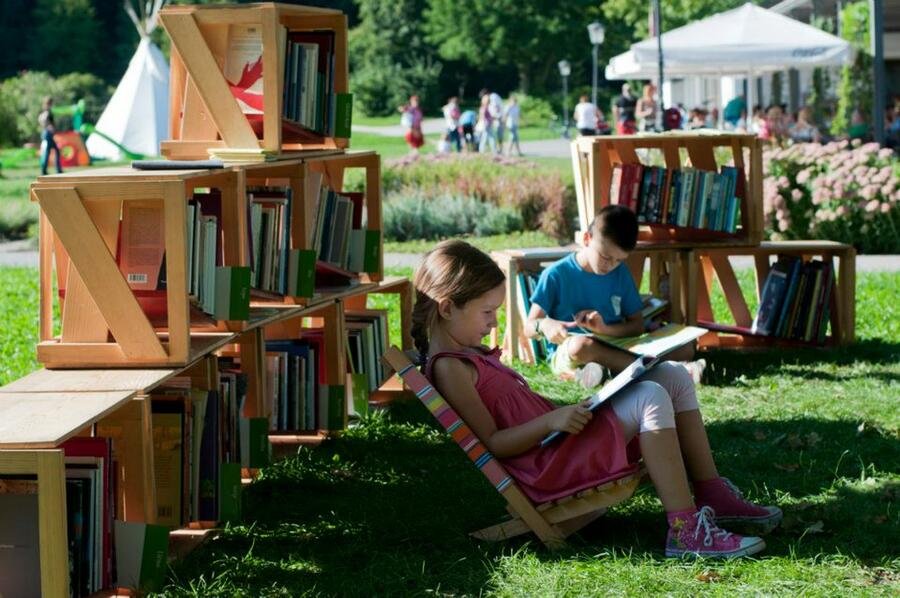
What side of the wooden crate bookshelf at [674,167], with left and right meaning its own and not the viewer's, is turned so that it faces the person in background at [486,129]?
back

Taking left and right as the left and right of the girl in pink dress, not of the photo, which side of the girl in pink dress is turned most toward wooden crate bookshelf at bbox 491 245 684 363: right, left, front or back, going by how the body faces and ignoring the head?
left

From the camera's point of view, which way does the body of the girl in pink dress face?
to the viewer's right

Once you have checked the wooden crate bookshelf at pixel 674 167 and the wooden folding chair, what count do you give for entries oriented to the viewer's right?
1

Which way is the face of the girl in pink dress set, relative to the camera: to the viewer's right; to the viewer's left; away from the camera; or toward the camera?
to the viewer's right

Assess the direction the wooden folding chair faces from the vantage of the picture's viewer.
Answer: facing to the right of the viewer

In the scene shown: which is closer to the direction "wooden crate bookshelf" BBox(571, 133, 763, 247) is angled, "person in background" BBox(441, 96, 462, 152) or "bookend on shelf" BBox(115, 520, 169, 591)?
the bookend on shelf

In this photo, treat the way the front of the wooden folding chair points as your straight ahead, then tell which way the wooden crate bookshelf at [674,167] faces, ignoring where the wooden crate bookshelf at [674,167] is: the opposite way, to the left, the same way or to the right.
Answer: to the right

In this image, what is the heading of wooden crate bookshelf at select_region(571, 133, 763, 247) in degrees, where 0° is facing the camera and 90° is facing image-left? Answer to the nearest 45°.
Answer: approximately 0°

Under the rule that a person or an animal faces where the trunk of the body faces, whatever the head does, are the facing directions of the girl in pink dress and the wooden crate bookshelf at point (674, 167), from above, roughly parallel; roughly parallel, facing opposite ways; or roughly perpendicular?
roughly perpendicular

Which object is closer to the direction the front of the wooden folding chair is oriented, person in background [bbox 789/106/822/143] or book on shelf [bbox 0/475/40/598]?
the person in background
